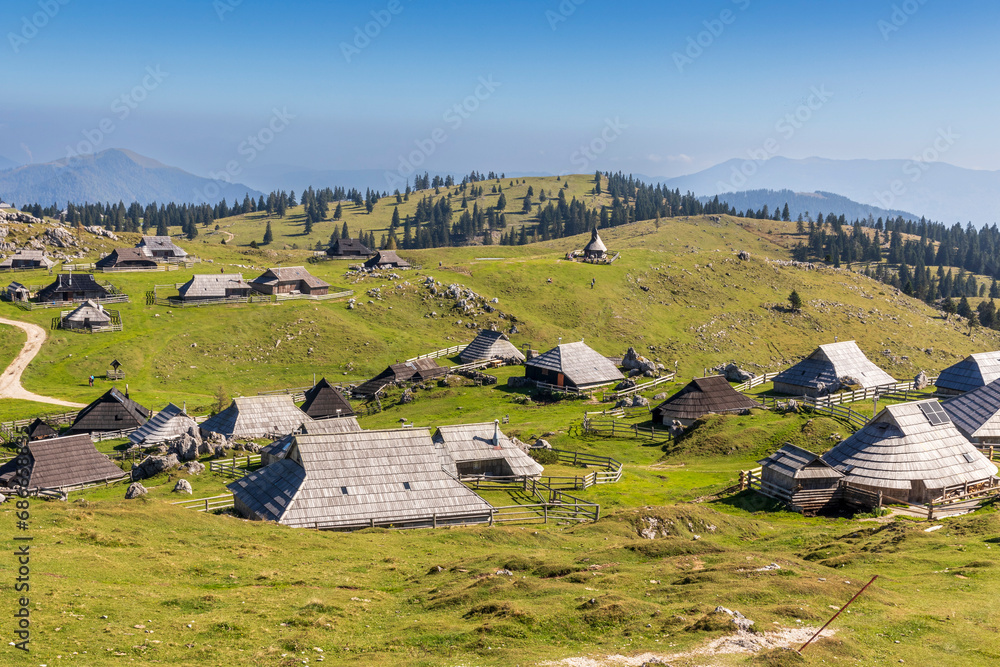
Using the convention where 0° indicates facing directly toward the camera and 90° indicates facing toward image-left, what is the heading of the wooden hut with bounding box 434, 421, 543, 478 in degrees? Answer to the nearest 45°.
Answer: approximately 0°

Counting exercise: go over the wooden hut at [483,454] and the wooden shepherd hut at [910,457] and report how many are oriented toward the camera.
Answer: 2

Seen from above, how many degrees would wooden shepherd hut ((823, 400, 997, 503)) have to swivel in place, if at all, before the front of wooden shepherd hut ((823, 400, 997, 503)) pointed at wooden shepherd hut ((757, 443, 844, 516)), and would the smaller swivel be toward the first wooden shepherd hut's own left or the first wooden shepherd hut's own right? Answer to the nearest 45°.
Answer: approximately 45° to the first wooden shepherd hut's own right

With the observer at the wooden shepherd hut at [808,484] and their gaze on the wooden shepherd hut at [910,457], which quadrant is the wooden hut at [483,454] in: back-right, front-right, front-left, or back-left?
back-left

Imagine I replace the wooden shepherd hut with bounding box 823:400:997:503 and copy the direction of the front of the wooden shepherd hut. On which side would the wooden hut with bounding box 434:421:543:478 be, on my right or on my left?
on my right

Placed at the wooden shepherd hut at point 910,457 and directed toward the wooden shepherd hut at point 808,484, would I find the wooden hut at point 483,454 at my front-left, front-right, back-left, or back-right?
front-right

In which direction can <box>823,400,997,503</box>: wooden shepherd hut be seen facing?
toward the camera

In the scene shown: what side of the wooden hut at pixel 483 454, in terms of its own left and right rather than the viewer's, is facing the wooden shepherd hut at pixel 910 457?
left

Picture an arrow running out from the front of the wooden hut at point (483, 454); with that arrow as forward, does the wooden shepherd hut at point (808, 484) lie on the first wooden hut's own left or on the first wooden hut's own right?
on the first wooden hut's own left
